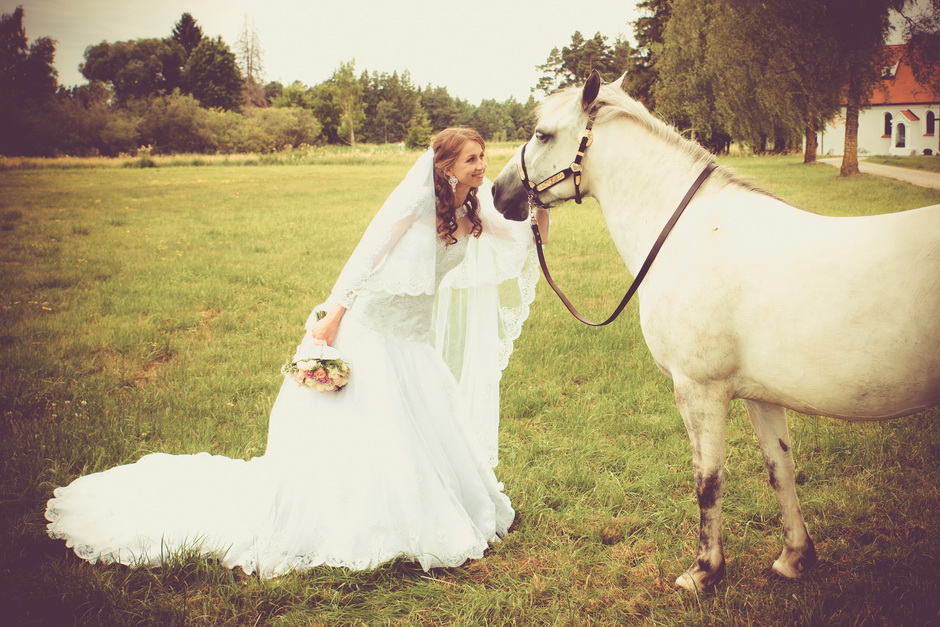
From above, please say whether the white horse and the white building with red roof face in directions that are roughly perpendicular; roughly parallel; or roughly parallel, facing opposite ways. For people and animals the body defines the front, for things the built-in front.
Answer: roughly perpendicular

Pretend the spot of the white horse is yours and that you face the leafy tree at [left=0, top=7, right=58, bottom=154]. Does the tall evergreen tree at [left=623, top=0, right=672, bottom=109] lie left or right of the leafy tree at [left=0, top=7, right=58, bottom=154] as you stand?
right

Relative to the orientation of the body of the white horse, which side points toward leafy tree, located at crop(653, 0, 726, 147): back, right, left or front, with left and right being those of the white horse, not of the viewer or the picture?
right

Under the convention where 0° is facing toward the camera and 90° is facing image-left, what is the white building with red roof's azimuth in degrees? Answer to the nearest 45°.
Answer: approximately 0°

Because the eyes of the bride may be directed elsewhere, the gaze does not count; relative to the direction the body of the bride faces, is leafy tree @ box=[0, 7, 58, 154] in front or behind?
behind

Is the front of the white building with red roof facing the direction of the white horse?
yes

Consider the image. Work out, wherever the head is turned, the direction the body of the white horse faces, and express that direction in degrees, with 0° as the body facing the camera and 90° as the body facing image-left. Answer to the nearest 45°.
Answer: approximately 90°

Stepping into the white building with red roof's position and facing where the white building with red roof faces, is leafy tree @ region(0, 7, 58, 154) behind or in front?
in front

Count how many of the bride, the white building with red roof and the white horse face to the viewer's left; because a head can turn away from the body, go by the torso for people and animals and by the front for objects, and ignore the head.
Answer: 1

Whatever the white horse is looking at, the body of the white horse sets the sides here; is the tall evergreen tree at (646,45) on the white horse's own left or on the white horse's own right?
on the white horse's own right

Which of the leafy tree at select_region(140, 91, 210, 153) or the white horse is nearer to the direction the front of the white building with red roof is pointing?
the white horse

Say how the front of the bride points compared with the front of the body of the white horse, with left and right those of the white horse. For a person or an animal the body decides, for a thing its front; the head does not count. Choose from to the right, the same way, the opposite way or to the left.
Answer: the opposite way

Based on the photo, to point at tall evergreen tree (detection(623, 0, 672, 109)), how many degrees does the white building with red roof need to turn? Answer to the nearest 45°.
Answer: approximately 45° to its right

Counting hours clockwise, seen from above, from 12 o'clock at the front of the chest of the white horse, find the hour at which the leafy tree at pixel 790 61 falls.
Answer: The leafy tree is roughly at 3 o'clock from the white horse.

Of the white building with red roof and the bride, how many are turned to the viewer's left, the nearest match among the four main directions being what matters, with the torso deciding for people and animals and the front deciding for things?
0

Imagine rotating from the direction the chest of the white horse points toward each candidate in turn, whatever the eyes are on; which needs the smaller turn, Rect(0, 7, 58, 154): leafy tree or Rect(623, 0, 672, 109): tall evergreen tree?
the leafy tree

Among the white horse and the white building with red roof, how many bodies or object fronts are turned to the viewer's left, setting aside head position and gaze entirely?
1

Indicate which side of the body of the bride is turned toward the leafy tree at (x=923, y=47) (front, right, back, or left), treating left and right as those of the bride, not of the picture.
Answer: left
